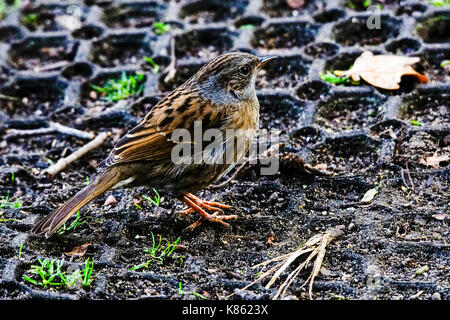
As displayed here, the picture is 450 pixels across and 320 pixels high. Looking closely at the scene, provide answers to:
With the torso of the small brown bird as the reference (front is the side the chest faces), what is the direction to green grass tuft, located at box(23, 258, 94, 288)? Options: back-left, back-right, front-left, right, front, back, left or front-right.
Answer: back-right

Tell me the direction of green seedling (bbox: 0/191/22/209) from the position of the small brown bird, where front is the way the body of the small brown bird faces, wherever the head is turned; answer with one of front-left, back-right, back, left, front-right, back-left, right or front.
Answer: back

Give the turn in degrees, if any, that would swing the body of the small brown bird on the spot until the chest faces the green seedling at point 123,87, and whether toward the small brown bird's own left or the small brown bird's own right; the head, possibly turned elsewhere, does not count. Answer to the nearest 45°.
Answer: approximately 90° to the small brown bird's own left

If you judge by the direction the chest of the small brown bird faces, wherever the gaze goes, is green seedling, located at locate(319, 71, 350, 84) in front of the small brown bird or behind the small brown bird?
in front

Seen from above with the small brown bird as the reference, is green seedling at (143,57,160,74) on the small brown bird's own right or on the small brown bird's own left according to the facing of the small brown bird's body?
on the small brown bird's own left

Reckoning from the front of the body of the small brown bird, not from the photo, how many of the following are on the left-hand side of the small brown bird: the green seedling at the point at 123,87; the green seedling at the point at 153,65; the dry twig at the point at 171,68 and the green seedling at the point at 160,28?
4

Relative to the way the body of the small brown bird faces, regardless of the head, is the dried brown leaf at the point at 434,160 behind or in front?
in front

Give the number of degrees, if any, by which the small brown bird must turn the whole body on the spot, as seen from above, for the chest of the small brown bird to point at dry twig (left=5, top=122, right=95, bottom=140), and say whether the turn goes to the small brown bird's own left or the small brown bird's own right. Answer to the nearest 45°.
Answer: approximately 135° to the small brown bird's own left

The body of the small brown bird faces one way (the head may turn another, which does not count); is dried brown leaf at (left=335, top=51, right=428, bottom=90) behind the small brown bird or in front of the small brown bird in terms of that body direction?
in front

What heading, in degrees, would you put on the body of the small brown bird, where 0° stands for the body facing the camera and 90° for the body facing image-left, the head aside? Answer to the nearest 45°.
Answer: approximately 270°
